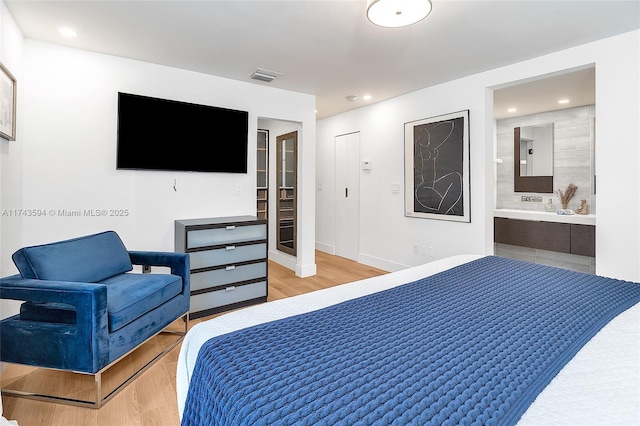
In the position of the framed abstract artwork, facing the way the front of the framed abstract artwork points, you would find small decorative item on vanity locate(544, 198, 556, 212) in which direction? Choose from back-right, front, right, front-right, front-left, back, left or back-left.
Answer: back

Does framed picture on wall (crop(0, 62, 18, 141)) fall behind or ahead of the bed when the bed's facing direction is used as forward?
ahead

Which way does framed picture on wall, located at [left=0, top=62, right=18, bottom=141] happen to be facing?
to the viewer's right

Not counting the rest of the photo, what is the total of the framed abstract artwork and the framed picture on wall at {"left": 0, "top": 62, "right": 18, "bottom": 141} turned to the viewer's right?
1

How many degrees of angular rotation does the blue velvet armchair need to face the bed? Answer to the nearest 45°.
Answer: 0° — it already faces it

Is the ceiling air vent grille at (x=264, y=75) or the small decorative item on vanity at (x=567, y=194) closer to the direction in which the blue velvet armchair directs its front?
the small decorative item on vanity

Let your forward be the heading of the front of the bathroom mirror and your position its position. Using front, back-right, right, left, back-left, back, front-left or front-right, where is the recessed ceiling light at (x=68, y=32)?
front

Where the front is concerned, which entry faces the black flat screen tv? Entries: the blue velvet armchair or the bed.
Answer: the bed

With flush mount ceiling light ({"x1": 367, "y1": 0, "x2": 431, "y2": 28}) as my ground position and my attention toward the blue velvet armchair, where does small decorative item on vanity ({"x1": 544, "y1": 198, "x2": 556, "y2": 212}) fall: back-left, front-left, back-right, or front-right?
back-right

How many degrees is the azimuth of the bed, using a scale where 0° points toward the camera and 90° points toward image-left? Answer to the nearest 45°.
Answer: approximately 135°
